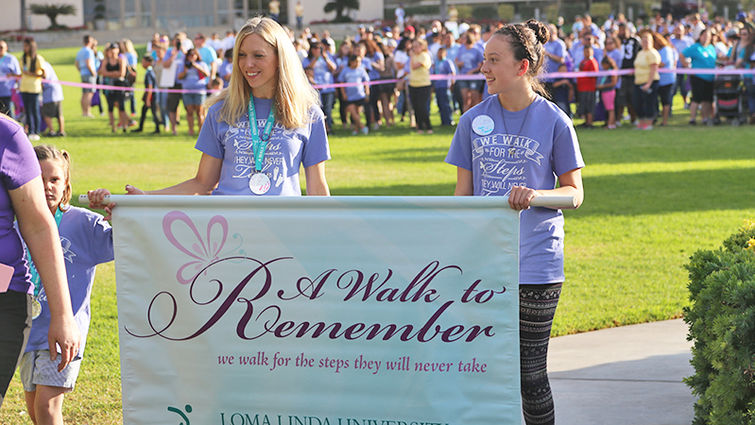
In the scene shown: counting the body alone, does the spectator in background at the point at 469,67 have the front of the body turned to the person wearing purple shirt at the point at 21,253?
yes

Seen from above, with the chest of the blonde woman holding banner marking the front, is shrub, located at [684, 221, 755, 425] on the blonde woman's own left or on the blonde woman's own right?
on the blonde woman's own left

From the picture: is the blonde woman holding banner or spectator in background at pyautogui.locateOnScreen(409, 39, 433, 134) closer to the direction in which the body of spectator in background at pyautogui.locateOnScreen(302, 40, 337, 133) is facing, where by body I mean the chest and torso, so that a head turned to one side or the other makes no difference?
the blonde woman holding banner

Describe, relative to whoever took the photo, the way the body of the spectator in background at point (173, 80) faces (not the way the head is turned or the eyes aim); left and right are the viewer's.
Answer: facing the viewer and to the right of the viewer

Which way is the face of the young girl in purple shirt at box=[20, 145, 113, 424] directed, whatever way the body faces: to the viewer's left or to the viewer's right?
to the viewer's left

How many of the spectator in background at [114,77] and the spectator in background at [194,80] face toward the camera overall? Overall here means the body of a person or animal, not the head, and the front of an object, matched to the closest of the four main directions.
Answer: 2

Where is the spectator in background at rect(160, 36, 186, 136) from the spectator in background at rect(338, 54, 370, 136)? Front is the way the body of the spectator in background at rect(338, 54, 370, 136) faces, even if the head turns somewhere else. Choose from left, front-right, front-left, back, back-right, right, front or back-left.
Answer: right

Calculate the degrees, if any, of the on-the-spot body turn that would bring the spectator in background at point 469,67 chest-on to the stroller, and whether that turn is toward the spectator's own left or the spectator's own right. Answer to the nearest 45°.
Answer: approximately 90° to the spectator's own left

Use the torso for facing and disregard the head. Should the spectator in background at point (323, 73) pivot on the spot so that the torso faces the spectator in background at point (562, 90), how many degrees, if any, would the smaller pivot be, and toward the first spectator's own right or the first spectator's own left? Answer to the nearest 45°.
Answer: approximately 90° to the first spectator's own left

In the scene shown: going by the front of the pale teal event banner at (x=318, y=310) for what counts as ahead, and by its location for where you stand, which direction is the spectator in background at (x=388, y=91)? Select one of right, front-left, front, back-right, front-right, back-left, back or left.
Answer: back

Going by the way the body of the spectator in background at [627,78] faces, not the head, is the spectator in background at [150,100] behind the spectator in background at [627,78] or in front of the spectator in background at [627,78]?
in front

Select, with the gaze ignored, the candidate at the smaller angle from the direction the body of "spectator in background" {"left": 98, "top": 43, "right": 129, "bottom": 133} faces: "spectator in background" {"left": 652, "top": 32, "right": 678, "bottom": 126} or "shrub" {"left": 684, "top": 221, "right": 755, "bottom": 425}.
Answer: the shrub
